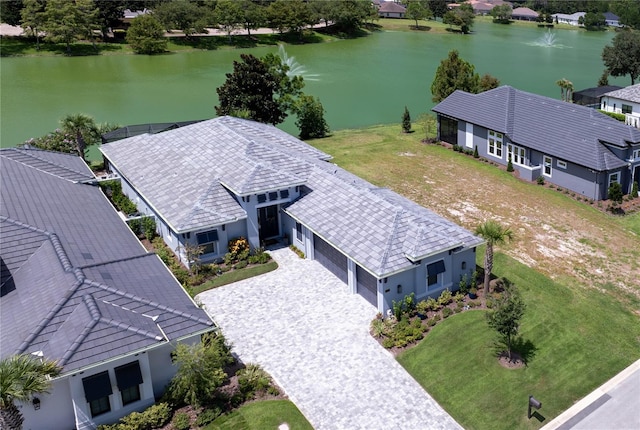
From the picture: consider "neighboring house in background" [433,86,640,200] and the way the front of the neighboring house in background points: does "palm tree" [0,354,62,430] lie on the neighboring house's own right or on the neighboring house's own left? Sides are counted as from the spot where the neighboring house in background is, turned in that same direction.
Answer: on the neighboring house's own right

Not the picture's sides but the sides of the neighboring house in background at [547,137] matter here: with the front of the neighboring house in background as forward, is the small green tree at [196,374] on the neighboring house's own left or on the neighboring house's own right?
on the neighboring house's own right

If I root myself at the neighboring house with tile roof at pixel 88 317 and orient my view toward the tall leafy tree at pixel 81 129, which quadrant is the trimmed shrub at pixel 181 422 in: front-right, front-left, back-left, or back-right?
back-right

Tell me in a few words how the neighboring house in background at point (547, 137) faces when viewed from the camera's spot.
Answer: facing the viewer and to the right of the viewer

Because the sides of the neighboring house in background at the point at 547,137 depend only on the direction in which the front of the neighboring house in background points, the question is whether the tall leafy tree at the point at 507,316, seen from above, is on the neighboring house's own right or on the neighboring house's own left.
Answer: on the neighboring house's own right

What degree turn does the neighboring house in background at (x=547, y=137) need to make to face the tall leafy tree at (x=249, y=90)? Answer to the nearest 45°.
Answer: approximately 135° to its right

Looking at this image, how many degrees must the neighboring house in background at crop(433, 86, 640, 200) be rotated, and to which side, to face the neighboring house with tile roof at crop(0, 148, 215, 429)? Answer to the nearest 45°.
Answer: approximately 90° to its right
